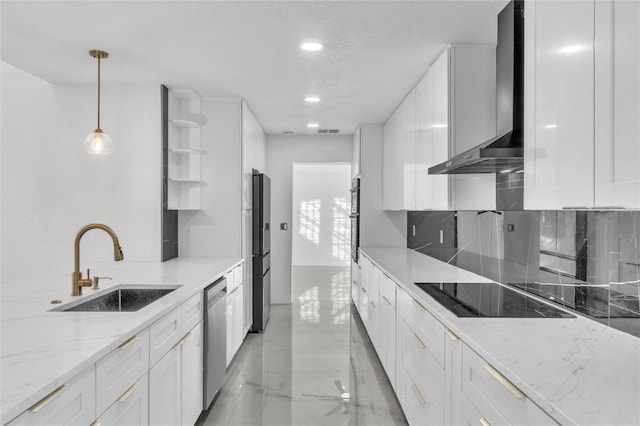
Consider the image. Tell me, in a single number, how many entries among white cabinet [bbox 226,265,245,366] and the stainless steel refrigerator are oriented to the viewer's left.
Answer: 0

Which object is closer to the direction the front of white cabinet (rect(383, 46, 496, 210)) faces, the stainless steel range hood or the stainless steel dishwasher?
the stainless steel dishwasher

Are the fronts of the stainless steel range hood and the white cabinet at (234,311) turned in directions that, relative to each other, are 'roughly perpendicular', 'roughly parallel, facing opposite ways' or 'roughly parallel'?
roughly parallel, facing opposite ways

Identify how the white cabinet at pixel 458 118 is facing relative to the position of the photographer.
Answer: facing to the left of the viewer

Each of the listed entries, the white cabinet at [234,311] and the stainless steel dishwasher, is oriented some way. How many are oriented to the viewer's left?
0

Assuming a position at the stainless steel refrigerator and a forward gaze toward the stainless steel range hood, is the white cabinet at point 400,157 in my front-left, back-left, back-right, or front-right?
front-left

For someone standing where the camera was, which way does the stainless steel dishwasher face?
facing to the right of the viewer

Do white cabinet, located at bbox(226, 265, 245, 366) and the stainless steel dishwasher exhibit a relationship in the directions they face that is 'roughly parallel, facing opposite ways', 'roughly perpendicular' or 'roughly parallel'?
roughly parallel

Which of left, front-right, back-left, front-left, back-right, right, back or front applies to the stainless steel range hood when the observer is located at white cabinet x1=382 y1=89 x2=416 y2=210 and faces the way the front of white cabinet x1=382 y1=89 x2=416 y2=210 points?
left

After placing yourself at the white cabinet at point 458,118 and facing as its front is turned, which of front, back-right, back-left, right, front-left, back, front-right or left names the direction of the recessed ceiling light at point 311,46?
front

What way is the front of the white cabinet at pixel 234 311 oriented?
to the viewer's right

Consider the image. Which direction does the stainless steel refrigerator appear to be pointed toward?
to the viewer's right

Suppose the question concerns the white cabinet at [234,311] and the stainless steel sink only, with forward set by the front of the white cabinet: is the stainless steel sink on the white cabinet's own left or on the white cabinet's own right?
on the white cabinet's own right

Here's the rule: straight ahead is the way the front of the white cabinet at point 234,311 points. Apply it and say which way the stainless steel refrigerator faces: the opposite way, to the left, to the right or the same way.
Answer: the same way

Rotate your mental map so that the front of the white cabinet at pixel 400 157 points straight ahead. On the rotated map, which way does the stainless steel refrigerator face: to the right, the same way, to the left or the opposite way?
the opposite way

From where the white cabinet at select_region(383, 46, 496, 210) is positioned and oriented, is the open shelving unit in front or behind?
in front

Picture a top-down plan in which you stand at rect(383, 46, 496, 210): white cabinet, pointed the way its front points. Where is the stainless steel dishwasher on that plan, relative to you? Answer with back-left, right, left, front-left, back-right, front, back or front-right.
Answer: front

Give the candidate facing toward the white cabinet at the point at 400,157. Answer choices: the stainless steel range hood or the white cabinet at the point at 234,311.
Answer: the white cabinet at the point at 234,311
